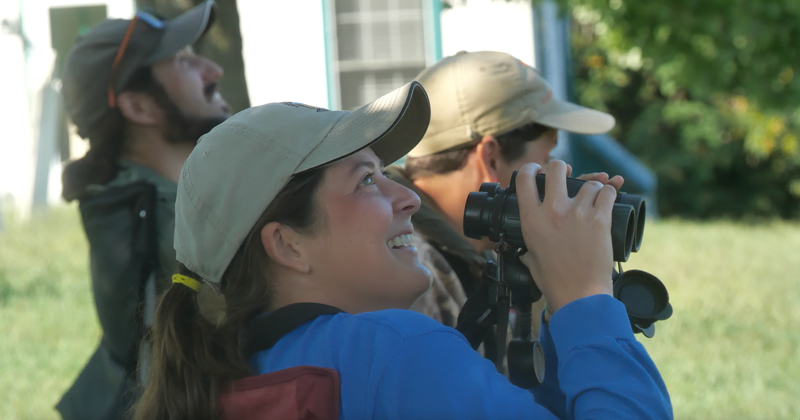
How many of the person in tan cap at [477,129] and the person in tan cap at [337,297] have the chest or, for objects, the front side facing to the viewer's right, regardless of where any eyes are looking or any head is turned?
2

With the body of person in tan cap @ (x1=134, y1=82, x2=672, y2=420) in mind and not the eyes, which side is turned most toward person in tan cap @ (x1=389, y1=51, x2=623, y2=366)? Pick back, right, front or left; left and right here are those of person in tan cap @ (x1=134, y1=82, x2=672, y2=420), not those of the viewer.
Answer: left

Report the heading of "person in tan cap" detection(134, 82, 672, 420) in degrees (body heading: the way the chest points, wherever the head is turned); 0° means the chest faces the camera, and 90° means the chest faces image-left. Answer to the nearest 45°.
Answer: approximately 270°

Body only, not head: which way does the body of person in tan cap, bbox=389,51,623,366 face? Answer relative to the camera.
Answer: to the viewer's right

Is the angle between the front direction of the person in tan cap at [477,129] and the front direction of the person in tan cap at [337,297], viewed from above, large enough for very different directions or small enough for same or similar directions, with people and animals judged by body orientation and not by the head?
same or similar directions

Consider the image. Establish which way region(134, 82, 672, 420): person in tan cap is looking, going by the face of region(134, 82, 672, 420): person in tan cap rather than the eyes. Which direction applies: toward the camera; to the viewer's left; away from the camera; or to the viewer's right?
to the viewer's right

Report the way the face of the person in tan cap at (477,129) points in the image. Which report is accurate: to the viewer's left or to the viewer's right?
to the viewer's right

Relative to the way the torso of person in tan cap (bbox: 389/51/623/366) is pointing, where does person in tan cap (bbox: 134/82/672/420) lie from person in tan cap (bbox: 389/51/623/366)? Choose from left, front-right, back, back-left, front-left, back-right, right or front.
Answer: right
